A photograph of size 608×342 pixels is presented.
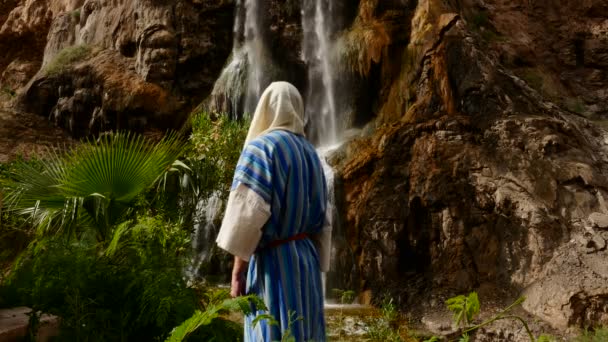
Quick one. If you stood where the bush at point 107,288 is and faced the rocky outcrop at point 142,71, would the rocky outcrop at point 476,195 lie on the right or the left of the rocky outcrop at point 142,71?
right

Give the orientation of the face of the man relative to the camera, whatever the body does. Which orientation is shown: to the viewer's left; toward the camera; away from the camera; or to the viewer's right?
away from the camera

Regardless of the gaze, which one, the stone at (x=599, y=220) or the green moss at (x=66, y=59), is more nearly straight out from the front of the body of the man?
the green moss

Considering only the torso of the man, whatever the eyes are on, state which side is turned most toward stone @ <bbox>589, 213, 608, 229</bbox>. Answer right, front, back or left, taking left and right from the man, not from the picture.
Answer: right

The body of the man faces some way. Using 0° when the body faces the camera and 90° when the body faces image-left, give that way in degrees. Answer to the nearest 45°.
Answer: approximately 135°

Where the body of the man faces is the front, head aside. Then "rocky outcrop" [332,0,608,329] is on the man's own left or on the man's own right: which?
on the man's own right
